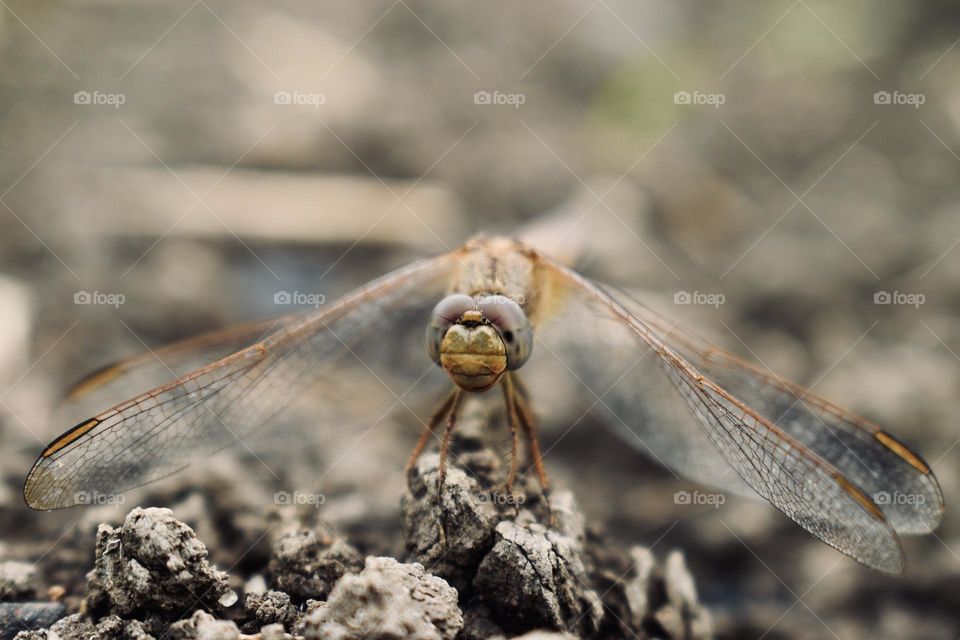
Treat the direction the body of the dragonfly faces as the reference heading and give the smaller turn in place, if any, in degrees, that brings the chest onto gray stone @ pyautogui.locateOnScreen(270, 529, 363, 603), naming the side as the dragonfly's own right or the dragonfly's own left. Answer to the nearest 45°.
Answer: approximately 45° to the dragonfly's own right

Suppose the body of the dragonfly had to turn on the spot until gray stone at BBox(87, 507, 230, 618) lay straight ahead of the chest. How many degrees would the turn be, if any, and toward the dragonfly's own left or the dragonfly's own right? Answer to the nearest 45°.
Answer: approximately 45° to the dragonfly's own right

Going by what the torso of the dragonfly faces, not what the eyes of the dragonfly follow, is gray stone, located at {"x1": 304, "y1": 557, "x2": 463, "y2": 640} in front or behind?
in front

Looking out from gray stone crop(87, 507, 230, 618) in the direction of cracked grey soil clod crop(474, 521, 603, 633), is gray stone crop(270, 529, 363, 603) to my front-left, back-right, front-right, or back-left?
front-left

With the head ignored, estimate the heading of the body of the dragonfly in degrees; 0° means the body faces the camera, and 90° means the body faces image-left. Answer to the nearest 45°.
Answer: approximately 0°

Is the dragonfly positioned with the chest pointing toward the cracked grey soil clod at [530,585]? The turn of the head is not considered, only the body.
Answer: yes

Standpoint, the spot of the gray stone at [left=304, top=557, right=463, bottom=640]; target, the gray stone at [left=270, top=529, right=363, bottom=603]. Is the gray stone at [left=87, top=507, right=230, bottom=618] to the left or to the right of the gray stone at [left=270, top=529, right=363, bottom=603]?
left
